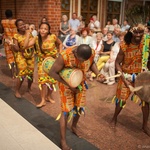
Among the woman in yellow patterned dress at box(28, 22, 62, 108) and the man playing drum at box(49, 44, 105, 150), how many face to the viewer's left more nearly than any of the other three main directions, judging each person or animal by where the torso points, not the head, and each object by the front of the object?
0

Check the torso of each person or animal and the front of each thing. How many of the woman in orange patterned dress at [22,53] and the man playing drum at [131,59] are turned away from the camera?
0

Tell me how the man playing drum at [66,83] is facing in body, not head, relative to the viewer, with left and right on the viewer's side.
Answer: facing the viewer and to the right of the viewer

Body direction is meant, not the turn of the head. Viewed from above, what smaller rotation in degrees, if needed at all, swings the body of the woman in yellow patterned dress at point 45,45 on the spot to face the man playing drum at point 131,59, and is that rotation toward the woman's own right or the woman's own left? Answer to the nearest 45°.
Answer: approximately 45° to the woman's own left

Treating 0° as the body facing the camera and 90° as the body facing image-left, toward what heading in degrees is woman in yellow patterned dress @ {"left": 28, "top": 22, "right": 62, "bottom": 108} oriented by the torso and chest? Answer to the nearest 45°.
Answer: approximately 0°
